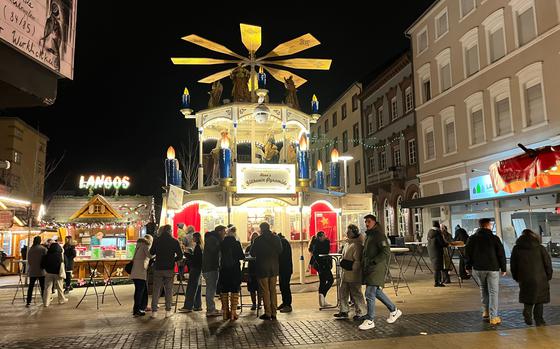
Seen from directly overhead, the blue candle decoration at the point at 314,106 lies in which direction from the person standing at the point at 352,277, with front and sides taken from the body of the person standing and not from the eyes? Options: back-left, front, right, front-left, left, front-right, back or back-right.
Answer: right

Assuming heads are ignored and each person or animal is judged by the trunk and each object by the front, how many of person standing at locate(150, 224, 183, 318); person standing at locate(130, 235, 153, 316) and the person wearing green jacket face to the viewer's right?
1

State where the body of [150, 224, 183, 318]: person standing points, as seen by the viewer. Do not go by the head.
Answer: away from the camera

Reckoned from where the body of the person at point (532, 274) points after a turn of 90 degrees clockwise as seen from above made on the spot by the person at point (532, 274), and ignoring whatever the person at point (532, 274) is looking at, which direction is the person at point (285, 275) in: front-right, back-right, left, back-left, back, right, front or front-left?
back

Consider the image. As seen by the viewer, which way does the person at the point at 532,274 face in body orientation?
away from the camera

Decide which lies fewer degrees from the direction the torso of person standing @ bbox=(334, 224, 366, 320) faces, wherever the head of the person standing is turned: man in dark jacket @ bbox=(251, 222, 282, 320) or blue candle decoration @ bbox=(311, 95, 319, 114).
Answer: the man in dark jacket

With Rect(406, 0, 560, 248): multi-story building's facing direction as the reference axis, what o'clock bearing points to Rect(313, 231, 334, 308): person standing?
The person standing is roughly at 11 o'clock from the multi-story building.
